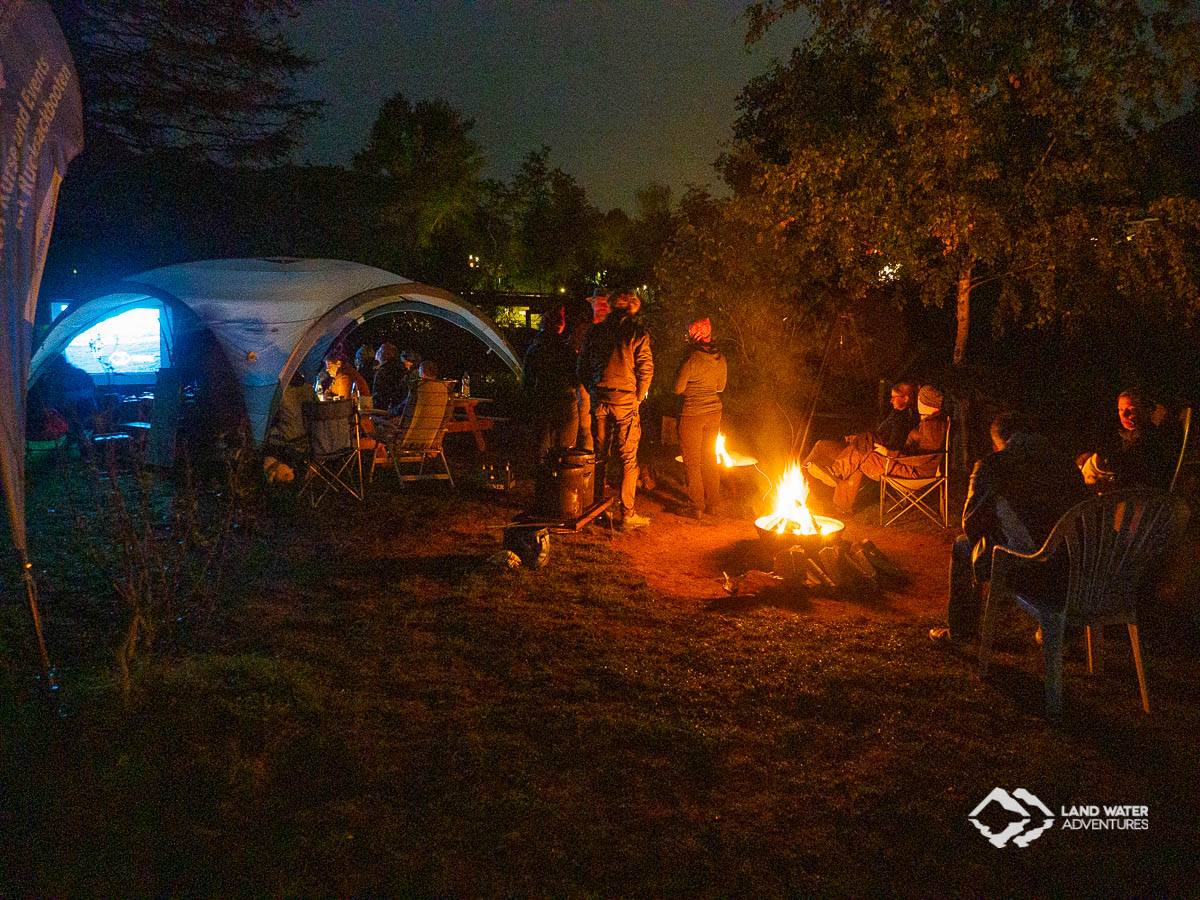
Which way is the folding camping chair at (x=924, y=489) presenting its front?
to the viewer's left

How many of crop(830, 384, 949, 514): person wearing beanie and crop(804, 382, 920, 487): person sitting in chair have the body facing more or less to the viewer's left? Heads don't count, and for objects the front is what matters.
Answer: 2

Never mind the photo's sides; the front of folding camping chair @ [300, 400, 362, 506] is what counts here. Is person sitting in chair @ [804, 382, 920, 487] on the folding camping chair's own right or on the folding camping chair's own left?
on the folding camping chair's own right

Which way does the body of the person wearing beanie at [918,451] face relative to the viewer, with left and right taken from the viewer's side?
facing to the left of the viewer

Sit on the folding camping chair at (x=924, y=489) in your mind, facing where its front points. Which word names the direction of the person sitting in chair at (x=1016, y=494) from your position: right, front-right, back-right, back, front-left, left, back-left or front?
left

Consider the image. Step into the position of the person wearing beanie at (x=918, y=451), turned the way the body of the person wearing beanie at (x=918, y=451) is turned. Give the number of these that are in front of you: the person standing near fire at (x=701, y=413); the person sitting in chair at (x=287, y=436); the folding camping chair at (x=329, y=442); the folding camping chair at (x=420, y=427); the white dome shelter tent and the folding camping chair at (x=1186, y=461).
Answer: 5

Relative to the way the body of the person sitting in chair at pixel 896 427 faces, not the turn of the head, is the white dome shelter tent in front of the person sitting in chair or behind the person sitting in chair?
in front

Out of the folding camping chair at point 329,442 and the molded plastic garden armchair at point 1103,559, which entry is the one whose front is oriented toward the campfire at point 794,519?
the molded plastic garden armchair at point 1103,559

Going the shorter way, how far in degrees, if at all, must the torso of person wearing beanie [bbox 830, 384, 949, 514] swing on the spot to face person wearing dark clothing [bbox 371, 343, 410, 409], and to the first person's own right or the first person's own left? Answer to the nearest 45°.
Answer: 0° — they already face them

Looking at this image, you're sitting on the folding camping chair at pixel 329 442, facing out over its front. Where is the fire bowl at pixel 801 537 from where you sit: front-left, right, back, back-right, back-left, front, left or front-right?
back-right

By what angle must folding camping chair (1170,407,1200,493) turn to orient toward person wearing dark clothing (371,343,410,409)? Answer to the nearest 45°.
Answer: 0° — it already faces them

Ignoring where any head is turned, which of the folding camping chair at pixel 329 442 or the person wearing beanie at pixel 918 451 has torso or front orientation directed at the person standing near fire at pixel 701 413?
the person wearing beanie

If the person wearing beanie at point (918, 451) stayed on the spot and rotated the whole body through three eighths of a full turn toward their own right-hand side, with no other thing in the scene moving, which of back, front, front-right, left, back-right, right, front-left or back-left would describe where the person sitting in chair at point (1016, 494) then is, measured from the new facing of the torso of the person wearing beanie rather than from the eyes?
back-right

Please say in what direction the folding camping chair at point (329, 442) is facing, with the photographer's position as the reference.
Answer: facing away from the viewer

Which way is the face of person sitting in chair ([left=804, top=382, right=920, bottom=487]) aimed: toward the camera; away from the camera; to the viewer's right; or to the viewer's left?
to the viewer's left

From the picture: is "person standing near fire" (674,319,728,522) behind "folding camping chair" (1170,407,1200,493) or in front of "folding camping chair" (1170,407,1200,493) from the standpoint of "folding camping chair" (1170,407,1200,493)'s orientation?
in front

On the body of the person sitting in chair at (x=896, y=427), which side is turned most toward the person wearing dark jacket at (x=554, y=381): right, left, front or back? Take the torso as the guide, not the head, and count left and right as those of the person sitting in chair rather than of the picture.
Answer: front

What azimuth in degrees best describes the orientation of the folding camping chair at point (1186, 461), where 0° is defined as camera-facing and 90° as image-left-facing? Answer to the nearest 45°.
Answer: approximately 90°

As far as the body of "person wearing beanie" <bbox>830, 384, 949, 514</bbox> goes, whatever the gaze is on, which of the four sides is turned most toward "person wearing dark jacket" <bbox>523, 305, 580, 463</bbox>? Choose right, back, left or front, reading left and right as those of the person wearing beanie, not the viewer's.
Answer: front
